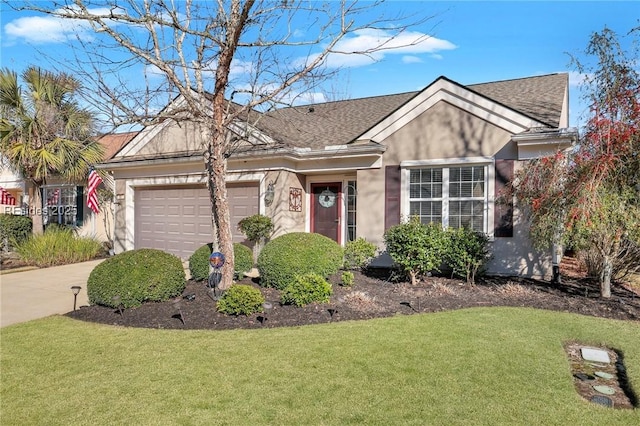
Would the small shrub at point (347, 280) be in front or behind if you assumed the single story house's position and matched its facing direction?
in front

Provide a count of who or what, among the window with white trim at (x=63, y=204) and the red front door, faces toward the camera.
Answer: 2

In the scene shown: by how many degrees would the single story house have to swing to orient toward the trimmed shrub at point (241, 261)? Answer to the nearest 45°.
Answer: approximately 45° to its right

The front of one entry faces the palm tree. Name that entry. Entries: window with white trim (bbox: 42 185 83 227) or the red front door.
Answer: the window with white trim

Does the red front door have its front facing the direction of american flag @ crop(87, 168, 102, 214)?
no

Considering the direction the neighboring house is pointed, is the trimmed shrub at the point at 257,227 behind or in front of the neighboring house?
in front

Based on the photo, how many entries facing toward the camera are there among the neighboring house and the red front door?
2

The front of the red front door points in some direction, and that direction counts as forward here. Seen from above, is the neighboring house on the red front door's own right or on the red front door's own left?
on the red front door's own right

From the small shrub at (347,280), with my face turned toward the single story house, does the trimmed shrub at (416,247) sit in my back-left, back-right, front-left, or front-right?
front-right

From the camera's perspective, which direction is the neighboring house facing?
toward the camera

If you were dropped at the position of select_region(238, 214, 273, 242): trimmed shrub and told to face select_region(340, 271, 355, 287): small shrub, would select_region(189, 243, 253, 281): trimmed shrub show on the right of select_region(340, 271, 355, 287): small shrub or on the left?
right

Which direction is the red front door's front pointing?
toward the camera

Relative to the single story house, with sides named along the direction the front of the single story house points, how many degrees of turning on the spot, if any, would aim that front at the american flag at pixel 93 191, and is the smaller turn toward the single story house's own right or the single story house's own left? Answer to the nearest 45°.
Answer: approximately 90° to the single story house's own right

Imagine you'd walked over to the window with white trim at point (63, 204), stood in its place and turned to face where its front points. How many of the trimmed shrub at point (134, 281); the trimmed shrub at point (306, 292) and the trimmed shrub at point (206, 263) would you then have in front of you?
3

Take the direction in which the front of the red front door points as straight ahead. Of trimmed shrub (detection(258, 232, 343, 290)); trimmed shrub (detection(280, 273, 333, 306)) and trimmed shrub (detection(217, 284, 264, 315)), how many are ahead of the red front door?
3

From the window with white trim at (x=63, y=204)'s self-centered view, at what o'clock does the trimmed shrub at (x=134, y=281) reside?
The trimmed shrub is roughly at 12 o'clock from the window with white trim.
